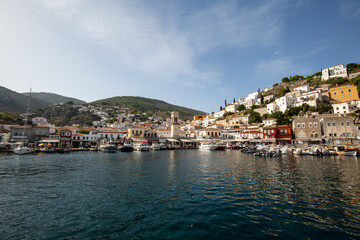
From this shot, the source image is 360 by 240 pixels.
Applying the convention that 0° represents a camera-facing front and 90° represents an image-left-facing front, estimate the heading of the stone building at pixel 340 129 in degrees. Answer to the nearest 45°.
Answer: approximately 0°

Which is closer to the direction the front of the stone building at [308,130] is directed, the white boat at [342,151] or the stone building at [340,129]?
the white boat

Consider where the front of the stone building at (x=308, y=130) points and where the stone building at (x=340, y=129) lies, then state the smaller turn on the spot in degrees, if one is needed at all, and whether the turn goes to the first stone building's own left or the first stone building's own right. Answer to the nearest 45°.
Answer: approximately 45° to the first stone building's own left

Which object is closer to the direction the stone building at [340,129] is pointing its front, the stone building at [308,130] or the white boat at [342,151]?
the white boat

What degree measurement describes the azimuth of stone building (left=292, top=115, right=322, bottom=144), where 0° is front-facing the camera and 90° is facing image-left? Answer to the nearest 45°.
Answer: approximately 0°

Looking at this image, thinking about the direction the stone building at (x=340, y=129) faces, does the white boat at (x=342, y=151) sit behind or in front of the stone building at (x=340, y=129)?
in front

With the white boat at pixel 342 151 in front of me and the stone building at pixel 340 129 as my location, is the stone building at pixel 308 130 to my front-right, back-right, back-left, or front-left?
back-right

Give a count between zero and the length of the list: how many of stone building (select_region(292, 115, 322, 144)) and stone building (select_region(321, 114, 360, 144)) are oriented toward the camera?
2

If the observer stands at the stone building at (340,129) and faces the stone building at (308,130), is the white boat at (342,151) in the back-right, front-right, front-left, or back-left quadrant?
back-left

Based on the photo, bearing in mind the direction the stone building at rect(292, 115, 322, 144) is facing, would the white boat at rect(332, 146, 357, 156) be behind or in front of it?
in front

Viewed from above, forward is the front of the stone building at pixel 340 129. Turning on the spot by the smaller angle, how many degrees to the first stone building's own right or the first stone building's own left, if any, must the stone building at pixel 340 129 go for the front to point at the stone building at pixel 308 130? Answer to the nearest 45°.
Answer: approximately 135° to the first stone building's own right
